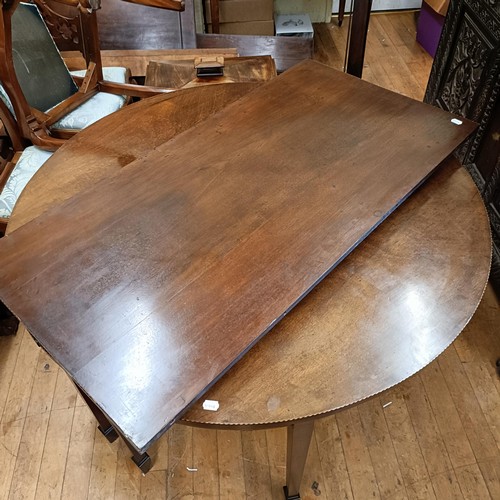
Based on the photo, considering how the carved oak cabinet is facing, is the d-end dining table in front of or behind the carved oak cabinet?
in front

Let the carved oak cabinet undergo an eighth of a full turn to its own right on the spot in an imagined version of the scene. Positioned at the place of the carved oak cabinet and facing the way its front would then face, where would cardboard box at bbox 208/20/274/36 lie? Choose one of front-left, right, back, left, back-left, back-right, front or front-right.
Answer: front-right

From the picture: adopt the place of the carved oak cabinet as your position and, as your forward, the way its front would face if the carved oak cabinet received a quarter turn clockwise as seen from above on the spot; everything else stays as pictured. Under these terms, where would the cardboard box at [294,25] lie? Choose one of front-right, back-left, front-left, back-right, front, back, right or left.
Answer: front

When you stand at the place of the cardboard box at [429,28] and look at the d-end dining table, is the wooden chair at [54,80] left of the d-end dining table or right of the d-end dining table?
right

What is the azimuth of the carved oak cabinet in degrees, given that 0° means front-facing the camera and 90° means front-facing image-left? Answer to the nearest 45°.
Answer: approximately 45°

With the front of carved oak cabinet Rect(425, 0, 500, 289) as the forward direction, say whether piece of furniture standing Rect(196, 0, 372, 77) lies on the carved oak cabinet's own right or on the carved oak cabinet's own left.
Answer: on the carved oak cabinet's own right

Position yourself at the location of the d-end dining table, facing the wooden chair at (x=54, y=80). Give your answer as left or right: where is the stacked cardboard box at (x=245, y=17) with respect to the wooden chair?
right

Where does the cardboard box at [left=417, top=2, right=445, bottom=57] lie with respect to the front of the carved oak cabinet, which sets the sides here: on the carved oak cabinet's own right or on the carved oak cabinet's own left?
on the carved oak cabinet's own right

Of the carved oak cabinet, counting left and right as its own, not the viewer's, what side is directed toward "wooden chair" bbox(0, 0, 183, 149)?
front
